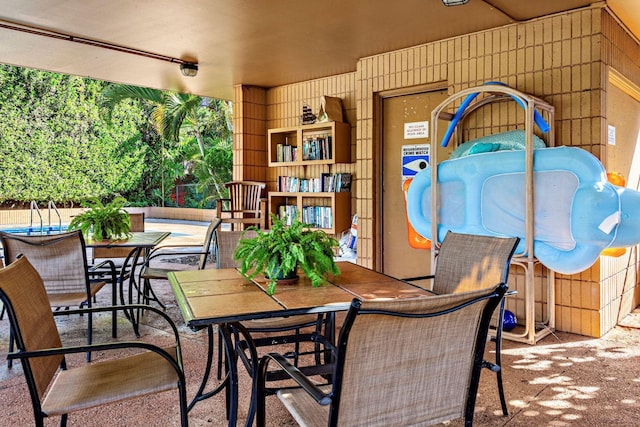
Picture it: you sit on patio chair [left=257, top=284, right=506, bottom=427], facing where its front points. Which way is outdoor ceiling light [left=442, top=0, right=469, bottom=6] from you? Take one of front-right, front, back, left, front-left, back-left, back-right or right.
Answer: front-right

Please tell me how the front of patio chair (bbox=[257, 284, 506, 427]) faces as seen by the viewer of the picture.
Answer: facing away from the viewer and to the left of the viewer

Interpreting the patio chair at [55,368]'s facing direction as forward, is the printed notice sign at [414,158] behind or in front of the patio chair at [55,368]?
in front

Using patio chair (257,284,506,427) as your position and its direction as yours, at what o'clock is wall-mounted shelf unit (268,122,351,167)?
The wall-mounted shelf unit is roughly at 1 o'clock from the patio chair.

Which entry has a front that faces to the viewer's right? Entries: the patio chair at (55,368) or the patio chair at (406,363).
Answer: the patio chair at (55,368)

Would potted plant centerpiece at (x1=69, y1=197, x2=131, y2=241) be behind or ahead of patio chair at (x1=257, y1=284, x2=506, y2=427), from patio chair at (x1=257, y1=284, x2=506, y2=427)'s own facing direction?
ahead

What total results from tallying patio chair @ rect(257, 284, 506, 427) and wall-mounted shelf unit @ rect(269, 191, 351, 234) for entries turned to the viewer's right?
0

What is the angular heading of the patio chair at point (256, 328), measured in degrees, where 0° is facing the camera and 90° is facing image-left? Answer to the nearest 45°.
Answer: approximately 315°

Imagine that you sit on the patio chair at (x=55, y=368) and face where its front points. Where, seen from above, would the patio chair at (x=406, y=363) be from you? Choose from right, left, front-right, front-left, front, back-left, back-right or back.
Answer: front-right

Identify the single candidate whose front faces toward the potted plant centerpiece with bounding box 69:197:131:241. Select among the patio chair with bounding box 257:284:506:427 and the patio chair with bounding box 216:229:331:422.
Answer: the patio chair with bounding box 257:284:506:427

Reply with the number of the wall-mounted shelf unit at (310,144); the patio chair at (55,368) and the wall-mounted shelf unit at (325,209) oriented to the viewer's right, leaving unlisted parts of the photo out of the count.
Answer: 1

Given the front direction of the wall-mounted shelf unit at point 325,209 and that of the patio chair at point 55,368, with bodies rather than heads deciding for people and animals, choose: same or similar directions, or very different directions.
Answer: very different directions

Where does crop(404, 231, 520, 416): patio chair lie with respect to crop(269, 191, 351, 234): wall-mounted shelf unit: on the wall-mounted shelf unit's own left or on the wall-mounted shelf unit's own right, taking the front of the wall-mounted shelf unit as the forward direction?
on the wall-mounted shelf unit's own left
